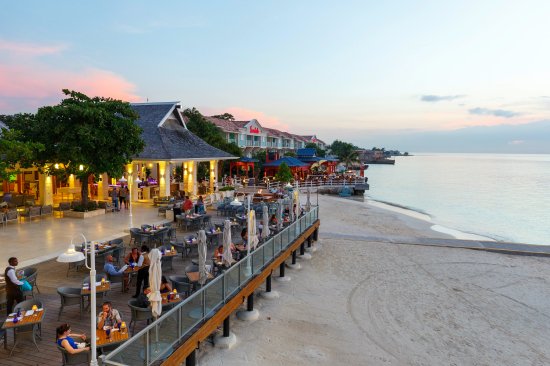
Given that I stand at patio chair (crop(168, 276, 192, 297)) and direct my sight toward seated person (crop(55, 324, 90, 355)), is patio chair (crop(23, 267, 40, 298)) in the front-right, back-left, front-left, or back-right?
front-right

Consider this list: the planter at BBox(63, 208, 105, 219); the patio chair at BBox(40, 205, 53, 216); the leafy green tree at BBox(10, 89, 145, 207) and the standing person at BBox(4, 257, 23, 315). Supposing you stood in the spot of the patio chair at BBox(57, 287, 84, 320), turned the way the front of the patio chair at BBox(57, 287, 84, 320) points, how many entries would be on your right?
0

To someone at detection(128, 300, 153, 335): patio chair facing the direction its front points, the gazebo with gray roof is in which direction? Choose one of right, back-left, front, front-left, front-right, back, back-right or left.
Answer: front-left

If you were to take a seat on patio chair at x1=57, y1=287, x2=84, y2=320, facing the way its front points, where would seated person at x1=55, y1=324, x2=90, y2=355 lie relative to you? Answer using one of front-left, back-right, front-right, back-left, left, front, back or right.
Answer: back-right

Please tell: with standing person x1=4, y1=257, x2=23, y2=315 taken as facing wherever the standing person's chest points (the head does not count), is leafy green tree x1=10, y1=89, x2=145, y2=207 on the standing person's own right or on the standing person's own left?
on the standing person's own left

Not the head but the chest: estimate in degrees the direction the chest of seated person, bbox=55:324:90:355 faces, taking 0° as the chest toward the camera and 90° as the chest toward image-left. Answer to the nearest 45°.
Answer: approximately 270°

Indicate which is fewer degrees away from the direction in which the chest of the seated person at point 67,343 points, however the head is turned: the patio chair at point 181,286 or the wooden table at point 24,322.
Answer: the patio chair

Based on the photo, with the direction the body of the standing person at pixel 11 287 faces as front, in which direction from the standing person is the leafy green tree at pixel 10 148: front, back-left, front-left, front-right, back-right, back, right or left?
left

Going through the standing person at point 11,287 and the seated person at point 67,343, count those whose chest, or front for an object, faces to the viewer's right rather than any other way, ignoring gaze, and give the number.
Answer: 2

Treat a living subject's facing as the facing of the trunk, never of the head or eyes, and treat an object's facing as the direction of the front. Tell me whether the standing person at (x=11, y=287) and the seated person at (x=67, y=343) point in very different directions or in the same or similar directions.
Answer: same or similar directions

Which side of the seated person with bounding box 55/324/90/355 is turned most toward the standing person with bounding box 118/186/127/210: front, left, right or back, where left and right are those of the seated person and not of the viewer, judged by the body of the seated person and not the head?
left

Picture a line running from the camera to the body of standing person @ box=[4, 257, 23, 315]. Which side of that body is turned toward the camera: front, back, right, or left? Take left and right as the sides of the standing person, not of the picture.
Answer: right
